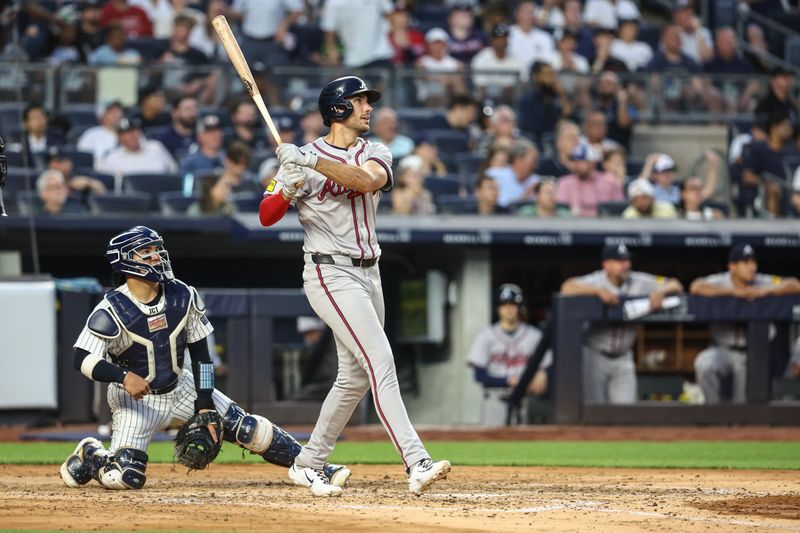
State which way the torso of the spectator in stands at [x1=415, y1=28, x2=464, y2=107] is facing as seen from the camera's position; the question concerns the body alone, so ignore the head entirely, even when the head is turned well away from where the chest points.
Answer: toward the camera

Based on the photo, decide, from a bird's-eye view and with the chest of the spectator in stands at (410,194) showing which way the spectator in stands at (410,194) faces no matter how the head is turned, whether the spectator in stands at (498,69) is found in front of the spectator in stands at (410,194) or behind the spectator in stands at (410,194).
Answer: behind

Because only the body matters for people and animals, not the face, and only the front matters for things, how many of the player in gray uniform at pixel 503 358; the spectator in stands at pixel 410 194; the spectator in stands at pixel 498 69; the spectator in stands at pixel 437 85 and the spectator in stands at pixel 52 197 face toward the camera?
5

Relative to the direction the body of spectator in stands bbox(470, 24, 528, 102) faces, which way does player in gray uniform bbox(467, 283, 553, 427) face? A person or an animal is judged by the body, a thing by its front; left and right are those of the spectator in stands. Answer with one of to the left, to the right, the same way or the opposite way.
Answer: the same way

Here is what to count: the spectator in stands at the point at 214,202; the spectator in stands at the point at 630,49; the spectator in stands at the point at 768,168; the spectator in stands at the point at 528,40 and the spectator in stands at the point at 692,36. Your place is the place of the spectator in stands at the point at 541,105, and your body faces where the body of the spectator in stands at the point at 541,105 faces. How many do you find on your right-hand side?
1

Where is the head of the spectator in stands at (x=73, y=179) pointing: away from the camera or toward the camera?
toward the camera

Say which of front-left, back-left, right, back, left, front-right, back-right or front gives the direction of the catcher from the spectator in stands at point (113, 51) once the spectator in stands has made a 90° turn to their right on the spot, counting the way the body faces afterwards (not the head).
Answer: left

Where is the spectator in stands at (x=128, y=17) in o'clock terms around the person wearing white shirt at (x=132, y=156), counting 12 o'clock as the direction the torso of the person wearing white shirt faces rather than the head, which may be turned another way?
The spectator in stands is roughly at 6 o'clock from the person wearing white shirt.

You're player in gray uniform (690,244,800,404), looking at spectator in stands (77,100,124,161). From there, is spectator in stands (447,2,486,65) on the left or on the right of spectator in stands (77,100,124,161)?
right

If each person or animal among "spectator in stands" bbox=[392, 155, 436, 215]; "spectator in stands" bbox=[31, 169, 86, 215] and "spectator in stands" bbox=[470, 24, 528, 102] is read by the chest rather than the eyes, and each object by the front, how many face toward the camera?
3

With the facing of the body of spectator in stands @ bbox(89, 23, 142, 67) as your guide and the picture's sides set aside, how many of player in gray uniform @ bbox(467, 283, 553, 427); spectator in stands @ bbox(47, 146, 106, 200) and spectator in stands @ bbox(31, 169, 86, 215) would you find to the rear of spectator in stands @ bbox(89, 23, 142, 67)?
0

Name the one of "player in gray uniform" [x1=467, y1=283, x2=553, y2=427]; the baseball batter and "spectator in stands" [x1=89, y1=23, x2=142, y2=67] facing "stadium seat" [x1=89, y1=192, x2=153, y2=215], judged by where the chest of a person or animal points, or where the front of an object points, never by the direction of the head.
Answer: the spectator in stands

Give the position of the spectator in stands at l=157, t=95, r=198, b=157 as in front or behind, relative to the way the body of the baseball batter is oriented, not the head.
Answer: behind

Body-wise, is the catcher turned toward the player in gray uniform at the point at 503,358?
no

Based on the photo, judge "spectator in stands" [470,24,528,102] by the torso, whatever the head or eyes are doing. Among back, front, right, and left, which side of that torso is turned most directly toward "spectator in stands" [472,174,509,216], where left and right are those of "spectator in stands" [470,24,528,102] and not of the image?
front

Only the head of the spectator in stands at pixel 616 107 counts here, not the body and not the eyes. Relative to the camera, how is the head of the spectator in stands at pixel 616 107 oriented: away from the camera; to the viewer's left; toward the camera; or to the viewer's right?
toward the camera

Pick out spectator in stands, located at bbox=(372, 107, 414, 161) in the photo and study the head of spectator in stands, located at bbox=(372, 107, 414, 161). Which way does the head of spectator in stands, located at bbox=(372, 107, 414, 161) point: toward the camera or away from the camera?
toward the camera

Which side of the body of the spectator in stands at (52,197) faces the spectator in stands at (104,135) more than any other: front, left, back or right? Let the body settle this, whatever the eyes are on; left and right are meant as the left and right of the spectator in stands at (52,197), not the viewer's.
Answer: back

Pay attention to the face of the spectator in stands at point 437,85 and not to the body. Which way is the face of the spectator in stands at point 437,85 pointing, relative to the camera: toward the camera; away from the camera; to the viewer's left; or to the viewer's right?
toward the camera
